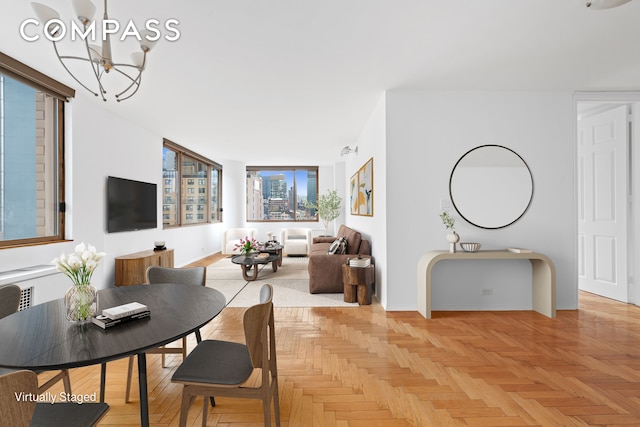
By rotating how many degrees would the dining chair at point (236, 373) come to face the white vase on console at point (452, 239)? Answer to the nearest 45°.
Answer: approximately 135° to its right

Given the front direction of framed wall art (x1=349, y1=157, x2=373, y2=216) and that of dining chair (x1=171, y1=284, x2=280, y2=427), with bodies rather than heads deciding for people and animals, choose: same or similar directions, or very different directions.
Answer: same or similar directions

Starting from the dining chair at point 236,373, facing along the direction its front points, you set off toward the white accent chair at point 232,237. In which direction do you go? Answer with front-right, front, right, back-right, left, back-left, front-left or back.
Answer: right

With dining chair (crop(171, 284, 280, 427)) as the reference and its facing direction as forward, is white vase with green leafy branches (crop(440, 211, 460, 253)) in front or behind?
behind

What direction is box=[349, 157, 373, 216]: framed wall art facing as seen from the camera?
to the viewer's left

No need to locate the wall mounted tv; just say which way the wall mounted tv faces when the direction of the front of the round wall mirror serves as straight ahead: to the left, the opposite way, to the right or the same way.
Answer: to the left

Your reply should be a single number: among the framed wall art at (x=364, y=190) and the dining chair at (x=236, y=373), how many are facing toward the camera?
0

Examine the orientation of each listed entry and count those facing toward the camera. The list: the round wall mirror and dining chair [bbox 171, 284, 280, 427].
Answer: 1

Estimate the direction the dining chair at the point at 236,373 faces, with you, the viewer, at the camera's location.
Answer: facing to the left of the viewer

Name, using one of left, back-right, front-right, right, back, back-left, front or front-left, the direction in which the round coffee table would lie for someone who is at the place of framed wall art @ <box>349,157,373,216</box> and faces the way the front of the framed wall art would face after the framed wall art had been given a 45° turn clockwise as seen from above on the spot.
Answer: front-left

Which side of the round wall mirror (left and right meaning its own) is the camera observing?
front

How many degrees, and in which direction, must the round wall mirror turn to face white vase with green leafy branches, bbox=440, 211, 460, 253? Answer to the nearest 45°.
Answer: approximately 45° to its right

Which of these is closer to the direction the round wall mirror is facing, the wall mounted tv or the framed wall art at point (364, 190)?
the wall mounted tv

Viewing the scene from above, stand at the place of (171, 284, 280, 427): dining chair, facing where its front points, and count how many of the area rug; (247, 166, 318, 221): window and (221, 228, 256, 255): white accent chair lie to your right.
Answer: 3

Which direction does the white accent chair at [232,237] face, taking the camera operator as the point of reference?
facing the viewer and to the right of the viewer

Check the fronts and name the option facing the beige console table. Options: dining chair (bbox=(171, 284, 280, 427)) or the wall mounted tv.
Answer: the wall mounted tv

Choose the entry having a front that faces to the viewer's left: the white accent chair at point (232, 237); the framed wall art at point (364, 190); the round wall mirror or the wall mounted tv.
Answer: the framed wall art
